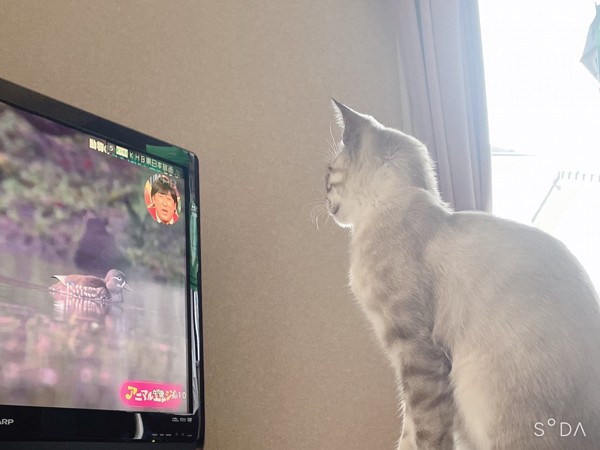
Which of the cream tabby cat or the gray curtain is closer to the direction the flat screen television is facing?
the cream tabby cat

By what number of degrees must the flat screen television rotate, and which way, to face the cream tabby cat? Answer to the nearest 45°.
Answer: approximately 45° to its left

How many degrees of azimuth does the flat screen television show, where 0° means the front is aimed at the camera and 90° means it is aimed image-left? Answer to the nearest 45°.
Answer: approximately 315°

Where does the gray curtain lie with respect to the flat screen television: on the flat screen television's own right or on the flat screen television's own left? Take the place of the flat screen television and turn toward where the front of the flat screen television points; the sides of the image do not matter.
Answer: on the flat screen television's own left
